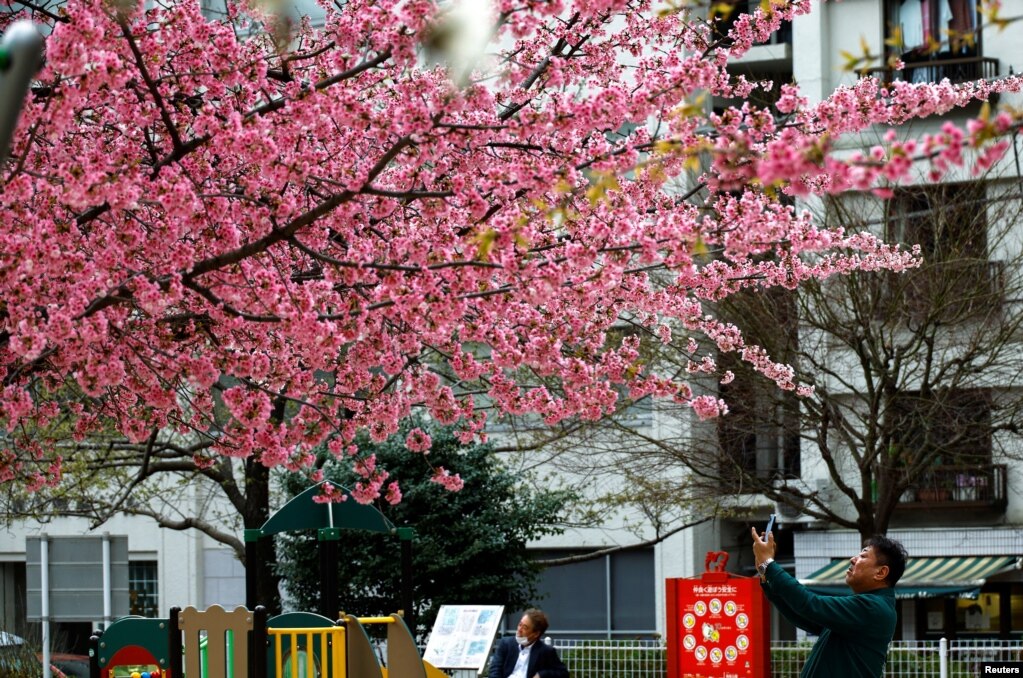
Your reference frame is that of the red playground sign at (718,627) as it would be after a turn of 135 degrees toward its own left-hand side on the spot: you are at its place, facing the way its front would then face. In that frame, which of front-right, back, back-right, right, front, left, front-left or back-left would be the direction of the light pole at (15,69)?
back-right

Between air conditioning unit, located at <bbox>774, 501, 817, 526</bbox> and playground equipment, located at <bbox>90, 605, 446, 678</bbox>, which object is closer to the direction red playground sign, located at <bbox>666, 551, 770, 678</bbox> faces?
the playground equipment

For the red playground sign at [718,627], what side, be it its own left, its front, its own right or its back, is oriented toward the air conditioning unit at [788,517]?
back

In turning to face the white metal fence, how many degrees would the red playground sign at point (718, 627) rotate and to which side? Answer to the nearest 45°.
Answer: approximately 180°

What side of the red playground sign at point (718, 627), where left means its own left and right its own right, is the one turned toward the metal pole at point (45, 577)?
right

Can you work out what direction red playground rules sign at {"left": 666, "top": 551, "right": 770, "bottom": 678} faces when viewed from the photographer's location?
facing the viewer

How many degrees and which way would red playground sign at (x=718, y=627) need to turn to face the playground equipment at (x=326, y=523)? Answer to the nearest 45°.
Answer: approximately 90° to its right
